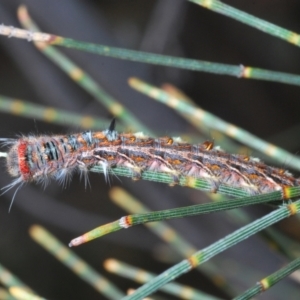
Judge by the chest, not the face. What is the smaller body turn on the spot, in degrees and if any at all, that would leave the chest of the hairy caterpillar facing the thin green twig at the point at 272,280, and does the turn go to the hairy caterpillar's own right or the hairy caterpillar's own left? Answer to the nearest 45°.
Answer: approximately 135° to the hairy caterpillar's own left

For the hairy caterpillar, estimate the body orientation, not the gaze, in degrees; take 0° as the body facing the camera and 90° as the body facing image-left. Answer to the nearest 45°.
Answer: approximately 90°
